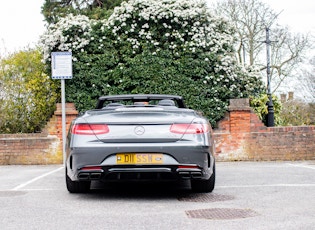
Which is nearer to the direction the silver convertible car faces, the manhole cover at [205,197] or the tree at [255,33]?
the tree

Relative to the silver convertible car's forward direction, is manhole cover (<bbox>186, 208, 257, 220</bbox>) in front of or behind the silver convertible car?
behind

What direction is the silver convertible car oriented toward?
away from the camera

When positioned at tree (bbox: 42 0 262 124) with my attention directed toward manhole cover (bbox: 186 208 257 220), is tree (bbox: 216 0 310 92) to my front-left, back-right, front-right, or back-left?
back-left

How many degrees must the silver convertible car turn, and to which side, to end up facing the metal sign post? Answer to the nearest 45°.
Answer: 0° — it already faces it

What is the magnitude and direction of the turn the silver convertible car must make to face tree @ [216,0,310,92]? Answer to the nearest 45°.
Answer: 0° — it already faces it
